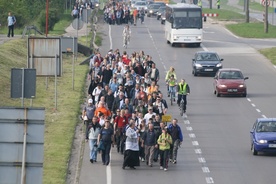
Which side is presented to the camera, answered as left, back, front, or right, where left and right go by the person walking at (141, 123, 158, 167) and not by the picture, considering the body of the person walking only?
front

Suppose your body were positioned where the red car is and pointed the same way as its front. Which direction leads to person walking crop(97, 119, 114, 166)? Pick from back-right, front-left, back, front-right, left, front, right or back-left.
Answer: front

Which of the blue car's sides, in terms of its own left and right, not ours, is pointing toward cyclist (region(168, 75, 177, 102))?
back

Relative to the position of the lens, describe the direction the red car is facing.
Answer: facing the viewer

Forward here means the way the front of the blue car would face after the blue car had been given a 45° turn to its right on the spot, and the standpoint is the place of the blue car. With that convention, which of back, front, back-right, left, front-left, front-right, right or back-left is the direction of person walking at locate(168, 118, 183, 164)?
front

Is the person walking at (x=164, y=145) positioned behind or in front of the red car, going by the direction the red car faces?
in front

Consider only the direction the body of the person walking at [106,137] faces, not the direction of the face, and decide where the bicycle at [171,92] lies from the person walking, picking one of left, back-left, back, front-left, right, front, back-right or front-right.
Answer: back

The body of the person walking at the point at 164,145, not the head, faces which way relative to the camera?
toward the camera

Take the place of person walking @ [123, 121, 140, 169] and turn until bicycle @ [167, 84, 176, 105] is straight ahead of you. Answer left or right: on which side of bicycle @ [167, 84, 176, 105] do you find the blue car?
right

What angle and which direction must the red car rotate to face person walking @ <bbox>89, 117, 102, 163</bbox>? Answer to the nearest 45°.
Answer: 0° — it already faces them
